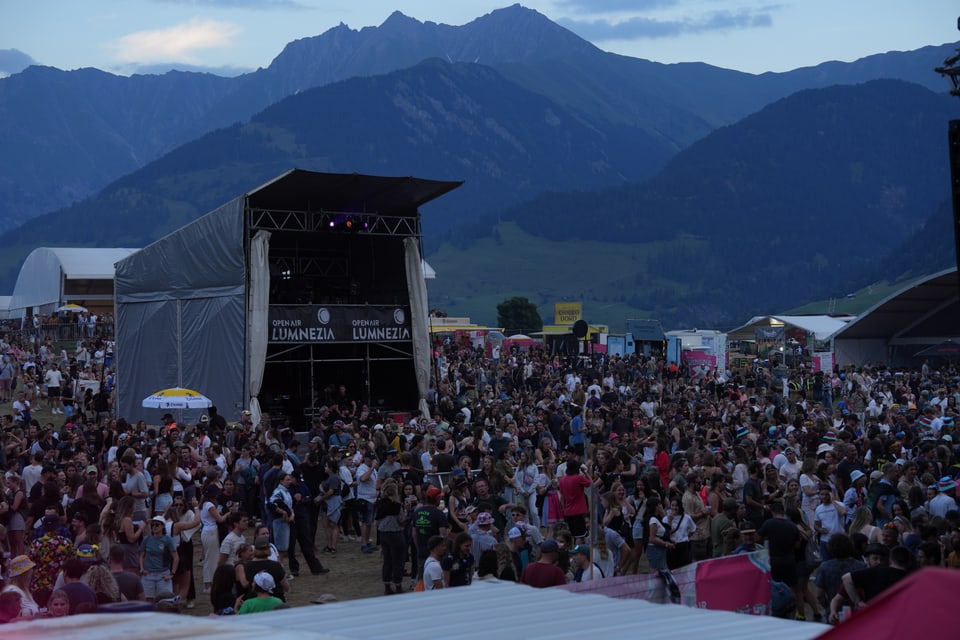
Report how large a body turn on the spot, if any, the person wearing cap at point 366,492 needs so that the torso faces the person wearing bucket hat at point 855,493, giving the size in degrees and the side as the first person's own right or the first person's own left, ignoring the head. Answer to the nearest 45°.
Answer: approximately 45° to the first person's own right
